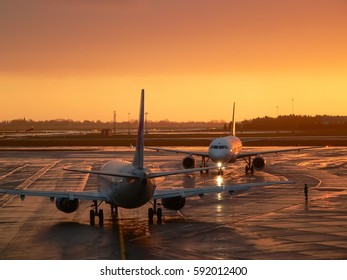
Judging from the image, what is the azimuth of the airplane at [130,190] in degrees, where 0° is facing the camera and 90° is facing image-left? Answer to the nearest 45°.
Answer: approximately 180°
